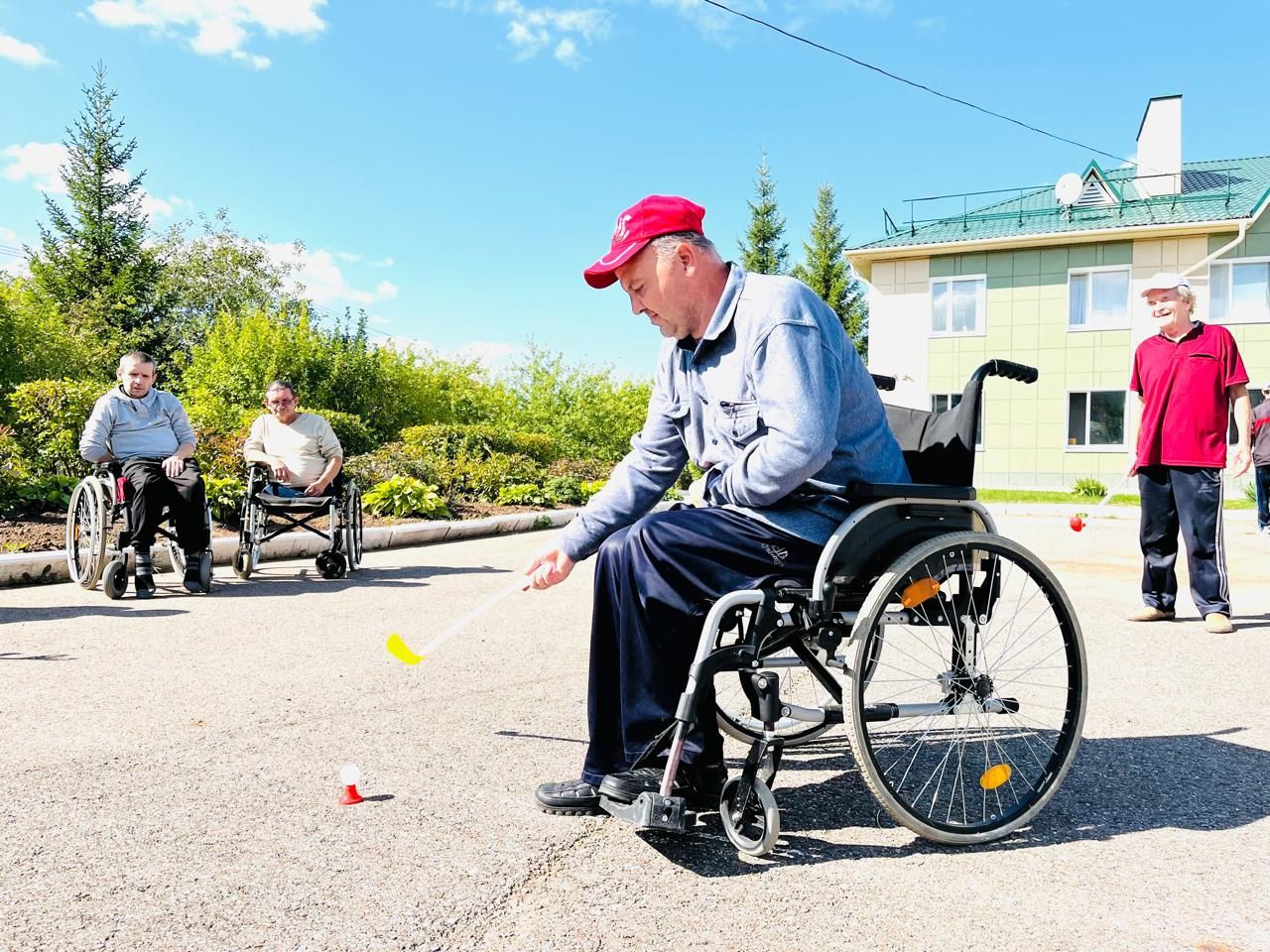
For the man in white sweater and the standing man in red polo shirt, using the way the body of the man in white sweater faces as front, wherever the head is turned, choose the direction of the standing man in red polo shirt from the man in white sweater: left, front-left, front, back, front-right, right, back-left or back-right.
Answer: front-left

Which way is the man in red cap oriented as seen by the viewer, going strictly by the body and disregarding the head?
to the viewer's left

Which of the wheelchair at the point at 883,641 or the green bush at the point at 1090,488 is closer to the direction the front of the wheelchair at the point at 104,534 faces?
the wheelchair

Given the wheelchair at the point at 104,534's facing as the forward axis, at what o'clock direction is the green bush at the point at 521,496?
The green bush is roughly at 9 o'clock from the wheelchair.

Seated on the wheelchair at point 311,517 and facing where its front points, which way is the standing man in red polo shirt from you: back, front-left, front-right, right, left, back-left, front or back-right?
front-left

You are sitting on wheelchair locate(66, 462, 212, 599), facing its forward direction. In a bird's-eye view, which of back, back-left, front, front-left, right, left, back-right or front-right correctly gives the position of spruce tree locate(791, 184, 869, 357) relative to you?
left

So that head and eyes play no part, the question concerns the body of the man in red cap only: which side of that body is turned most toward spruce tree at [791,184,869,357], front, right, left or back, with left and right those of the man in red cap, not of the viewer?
right

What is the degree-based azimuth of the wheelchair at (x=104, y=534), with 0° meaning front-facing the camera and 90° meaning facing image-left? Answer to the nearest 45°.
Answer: approximately 315°

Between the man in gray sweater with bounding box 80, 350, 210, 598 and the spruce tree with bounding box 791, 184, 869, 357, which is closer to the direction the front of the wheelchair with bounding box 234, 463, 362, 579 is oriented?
the man in gray sweater

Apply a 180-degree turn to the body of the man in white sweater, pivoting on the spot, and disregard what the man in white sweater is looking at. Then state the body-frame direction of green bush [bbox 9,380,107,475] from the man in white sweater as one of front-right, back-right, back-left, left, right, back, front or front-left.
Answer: front-left

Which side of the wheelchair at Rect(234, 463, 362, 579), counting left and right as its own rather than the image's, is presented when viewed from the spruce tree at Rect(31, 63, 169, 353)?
back

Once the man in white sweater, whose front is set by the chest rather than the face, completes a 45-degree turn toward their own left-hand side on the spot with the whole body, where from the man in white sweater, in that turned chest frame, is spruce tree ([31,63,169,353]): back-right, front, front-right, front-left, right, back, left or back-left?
back-left
